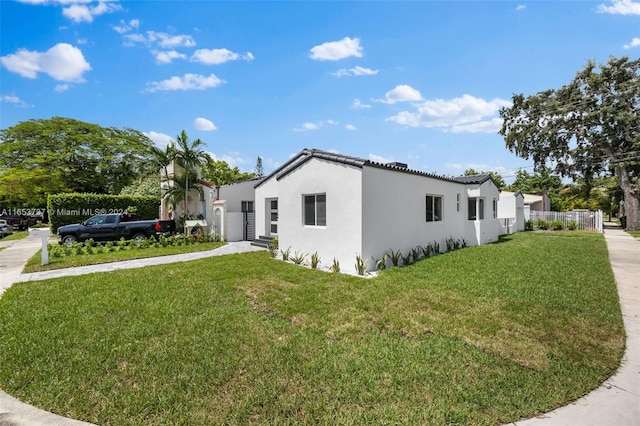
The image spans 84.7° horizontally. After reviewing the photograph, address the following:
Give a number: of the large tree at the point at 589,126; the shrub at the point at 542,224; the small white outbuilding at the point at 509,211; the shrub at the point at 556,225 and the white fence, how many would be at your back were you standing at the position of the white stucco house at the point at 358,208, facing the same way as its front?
5

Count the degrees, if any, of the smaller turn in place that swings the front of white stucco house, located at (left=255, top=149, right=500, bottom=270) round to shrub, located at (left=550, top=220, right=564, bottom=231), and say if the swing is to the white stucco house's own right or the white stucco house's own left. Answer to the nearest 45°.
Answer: approximately 180°

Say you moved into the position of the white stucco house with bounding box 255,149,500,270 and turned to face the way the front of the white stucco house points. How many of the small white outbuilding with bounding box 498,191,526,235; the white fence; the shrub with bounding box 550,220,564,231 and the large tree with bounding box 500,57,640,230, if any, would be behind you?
4

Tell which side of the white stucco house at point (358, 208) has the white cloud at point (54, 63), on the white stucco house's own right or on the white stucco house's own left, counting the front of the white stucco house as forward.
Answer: on the white stucco house's own right

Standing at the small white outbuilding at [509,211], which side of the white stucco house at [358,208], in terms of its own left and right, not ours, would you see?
back

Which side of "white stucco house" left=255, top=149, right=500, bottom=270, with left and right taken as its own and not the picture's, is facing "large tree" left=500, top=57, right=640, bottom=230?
back

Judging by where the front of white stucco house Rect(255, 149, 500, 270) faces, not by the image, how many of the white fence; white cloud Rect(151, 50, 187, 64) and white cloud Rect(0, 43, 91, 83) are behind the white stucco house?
1

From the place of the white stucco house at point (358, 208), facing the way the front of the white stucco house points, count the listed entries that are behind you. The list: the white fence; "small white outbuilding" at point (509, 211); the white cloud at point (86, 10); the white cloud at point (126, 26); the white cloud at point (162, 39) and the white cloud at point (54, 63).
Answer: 2

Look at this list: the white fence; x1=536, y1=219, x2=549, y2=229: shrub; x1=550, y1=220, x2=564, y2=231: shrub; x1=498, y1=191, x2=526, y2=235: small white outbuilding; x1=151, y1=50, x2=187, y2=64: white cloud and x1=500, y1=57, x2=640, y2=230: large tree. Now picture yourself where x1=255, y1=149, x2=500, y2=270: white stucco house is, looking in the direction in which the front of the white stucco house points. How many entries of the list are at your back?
5

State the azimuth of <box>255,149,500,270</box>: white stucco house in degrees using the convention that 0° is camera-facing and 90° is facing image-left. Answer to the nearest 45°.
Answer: approximately 45°

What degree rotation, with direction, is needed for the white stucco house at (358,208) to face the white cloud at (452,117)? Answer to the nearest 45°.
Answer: approximately 180°

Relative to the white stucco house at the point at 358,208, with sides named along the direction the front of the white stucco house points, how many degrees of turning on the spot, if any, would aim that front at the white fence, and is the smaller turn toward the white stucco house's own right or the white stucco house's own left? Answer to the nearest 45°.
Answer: approximately 180°
